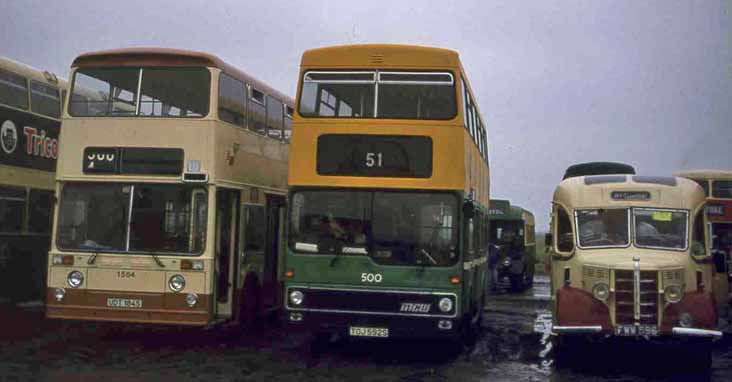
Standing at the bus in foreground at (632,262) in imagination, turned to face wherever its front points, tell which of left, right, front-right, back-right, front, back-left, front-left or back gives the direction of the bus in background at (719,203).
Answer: back

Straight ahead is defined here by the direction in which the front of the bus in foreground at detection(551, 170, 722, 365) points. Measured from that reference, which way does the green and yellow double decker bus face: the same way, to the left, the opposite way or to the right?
the same way

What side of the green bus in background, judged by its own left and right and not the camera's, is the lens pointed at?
front

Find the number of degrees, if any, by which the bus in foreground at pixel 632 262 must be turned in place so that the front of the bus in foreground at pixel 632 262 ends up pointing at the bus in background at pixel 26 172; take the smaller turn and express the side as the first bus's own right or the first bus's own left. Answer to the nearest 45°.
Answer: approximately 90° to the first bus's own right

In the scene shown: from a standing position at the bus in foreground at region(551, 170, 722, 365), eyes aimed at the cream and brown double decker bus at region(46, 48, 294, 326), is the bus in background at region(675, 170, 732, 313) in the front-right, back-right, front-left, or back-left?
back-right

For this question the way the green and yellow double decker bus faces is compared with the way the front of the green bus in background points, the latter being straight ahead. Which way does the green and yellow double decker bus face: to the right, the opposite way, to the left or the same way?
the same way

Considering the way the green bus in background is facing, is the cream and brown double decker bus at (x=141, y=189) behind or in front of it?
in front

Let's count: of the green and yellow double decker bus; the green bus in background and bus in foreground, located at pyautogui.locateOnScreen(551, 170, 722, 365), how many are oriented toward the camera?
3

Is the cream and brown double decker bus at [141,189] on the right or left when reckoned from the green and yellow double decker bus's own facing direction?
on its right

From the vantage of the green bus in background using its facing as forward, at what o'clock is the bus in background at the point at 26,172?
The bus in background is roughly at 1 o'clock from the green bus in background.

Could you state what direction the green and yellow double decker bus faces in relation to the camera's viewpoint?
facing the viewer

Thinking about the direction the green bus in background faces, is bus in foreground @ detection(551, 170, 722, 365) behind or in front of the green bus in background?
in front

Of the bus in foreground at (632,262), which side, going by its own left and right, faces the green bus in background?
back

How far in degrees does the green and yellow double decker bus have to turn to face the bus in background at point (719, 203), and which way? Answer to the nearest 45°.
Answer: approximately 135° to its left

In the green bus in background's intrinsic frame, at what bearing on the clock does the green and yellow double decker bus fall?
The green and yellow double decker bus is roughly at 12 o'clock from the green bus in background.

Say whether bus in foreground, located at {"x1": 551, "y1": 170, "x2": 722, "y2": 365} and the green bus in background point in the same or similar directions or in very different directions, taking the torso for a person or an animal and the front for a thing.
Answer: same or similar directions
